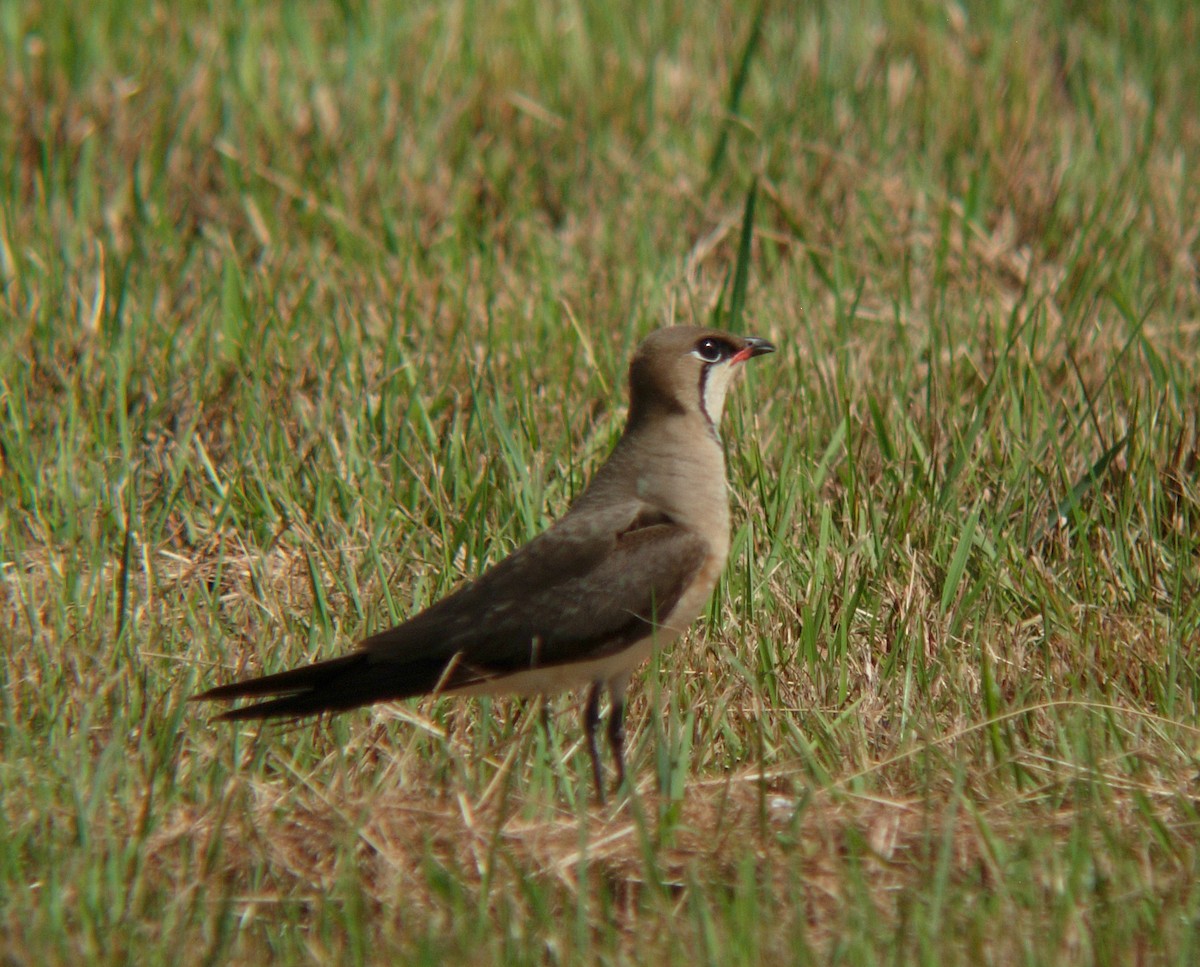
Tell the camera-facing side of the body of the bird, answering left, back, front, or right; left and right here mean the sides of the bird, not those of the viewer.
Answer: right
